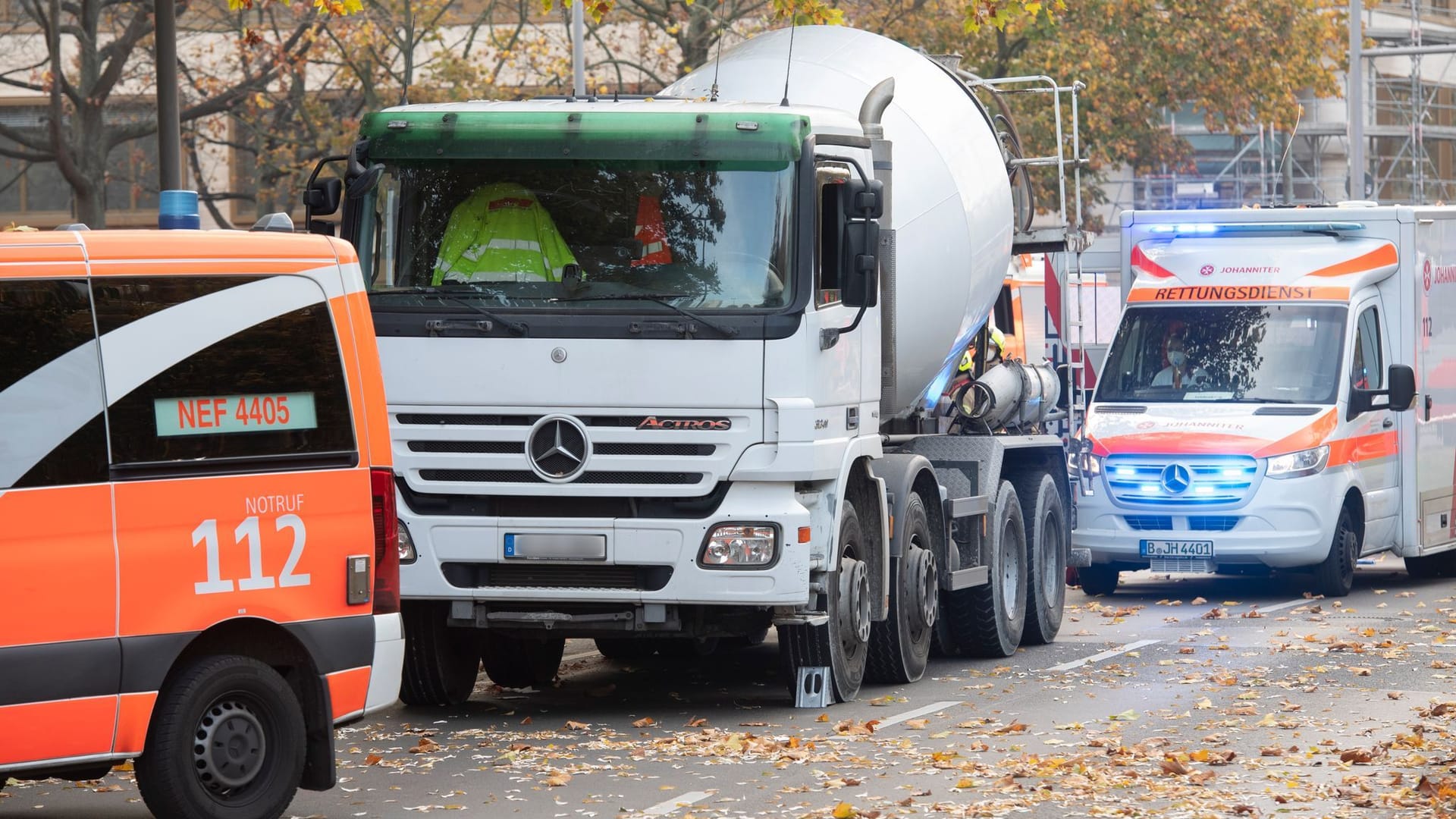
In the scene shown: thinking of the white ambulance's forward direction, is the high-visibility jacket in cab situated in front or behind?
in front

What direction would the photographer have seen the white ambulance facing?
facing the viewer and to the left of the viewer

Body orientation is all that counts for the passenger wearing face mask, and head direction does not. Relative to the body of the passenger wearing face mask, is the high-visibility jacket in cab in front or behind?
in front

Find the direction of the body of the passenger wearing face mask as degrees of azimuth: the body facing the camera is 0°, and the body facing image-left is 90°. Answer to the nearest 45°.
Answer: approximately 0°

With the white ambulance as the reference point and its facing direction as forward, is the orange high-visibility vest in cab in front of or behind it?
in front

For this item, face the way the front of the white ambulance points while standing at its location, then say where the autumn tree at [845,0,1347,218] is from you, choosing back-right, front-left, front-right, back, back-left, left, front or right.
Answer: back-right

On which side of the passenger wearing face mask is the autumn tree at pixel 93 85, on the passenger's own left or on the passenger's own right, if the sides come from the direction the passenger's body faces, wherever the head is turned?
on the passenger's own right
